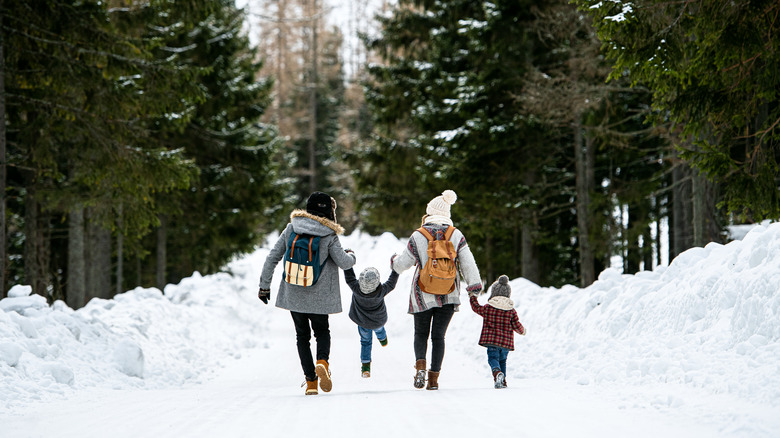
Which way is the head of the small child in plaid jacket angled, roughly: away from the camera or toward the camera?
away from the camera

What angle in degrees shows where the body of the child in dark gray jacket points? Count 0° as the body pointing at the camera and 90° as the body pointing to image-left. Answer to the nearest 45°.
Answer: approximately 180°

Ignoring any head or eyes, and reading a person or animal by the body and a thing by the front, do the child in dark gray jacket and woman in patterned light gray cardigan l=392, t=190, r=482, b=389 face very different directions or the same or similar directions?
same or similar directions

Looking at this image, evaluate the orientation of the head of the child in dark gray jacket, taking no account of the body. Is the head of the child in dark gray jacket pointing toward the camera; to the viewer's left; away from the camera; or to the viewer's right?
away from the camera

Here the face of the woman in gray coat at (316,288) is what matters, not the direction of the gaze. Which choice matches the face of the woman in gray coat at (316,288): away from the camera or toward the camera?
away from the camera

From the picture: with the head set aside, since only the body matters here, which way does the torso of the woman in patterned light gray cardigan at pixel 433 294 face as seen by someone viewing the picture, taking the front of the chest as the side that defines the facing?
away from the camera

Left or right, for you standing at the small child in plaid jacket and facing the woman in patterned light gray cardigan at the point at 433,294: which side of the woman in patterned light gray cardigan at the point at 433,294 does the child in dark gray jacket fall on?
right

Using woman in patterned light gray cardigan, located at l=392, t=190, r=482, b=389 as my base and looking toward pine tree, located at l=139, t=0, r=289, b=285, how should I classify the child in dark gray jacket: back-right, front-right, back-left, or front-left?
front-left

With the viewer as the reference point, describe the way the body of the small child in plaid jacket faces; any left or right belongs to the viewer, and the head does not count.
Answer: facing away from the viewer

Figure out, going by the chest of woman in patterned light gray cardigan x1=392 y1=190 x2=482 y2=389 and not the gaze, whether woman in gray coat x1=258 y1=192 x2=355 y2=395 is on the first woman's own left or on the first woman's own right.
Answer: on the first woman's own left

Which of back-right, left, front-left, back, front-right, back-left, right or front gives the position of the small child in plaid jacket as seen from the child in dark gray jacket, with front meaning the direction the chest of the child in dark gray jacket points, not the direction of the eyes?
right

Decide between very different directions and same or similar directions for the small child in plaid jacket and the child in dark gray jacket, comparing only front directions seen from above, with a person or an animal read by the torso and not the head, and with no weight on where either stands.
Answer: same or similar directions

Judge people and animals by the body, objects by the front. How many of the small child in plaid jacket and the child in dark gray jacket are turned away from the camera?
2
